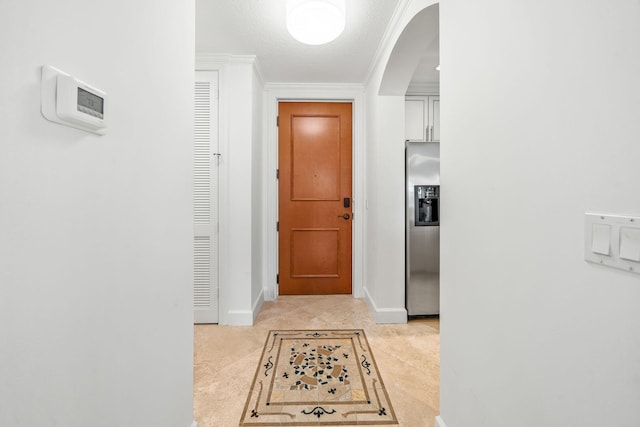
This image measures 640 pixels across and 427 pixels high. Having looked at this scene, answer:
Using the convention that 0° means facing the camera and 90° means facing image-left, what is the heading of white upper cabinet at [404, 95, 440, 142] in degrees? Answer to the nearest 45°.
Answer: approximately 0°

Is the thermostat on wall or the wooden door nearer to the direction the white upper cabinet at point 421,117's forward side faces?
the thermostat on wall

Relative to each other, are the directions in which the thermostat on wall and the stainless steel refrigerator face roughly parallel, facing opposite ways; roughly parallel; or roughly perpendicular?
roughly perpendicular

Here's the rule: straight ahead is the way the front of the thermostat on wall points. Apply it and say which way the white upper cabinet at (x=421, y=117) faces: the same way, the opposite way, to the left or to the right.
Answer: to the right

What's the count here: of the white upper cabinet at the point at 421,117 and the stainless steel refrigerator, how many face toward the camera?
2

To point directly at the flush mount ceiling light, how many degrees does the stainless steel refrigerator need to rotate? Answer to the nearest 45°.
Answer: approximately 45° to its right

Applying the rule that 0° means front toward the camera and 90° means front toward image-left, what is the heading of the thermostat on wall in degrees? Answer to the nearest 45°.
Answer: approximately 315°

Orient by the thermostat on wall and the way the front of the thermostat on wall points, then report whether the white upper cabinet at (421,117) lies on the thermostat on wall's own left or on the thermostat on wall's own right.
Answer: on the thermostat on wall's own left

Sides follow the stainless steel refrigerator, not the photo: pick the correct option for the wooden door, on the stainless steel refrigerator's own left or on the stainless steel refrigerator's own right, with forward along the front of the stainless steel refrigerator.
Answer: on the stainless steel refrigerator's own right

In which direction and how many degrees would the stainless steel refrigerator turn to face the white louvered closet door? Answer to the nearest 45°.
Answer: approximately 90° to its right
